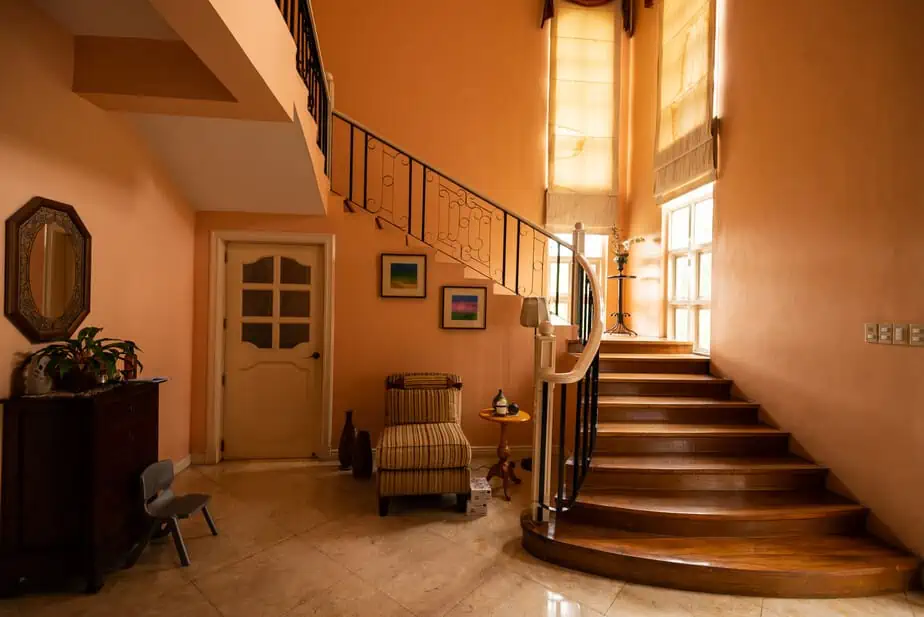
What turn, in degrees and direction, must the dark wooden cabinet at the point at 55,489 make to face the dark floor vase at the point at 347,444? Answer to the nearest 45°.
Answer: approximately 90° to its left

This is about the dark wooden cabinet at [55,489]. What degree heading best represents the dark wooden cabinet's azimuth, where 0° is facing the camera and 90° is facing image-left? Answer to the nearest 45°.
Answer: approximately 315°

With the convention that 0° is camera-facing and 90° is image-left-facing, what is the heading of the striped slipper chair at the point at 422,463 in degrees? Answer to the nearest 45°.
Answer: approximately 0°

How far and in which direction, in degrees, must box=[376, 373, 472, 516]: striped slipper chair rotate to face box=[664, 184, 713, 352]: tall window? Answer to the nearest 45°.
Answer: approximately 135° to its left

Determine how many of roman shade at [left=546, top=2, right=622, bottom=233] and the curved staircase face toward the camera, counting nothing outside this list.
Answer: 2

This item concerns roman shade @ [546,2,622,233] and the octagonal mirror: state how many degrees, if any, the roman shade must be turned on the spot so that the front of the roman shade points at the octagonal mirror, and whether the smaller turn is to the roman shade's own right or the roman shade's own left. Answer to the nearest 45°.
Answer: approximately 45° to the roman shade's own right

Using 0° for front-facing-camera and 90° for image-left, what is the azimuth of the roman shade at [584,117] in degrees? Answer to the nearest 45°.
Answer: approximately 0°

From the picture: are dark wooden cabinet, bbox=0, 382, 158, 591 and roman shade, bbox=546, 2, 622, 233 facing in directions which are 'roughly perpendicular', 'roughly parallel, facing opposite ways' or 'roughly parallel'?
roughly perpendicular

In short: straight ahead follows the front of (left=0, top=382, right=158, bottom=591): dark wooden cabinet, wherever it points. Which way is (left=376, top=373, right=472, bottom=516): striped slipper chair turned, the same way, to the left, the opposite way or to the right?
to the right
